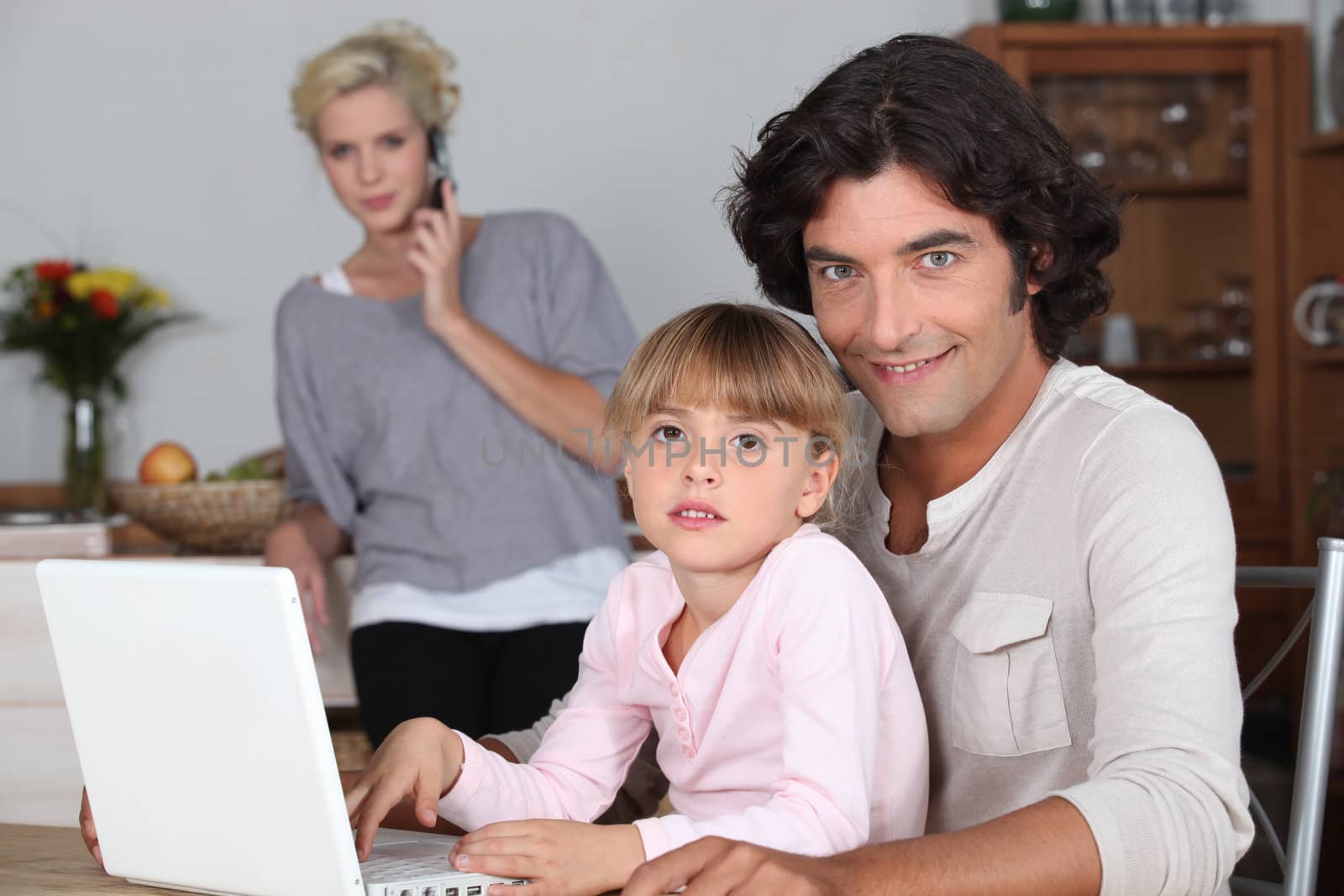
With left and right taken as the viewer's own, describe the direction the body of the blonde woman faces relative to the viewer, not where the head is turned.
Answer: facing the viewer

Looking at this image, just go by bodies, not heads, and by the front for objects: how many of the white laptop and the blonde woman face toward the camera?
1

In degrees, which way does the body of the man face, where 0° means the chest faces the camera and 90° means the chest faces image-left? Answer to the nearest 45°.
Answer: approximately 45°

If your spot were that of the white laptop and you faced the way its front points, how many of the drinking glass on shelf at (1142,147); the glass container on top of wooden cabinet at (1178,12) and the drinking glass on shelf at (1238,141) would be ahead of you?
3

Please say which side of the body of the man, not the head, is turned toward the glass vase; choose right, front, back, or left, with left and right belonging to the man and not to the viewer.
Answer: right

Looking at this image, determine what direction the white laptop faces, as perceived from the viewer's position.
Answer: facing away from the viewer and to the right of the viewer

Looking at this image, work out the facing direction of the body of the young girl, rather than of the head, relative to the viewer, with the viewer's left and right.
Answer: facing the viewer and to the left of the viewer

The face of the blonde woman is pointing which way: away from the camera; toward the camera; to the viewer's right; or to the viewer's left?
toward the camera

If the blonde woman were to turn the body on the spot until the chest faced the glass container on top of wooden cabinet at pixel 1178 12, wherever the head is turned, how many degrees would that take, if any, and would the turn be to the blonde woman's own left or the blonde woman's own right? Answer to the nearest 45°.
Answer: approximately 135° to the blonde woman's own left

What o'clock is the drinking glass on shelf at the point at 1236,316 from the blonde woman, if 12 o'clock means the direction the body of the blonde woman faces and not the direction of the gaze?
The drinking glass on shelf is roughly at 8 o'clock from the blonde woman.

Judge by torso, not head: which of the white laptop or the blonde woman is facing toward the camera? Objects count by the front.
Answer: the blonde woman

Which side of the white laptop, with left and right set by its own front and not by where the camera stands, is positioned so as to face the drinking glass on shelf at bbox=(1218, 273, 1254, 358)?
front

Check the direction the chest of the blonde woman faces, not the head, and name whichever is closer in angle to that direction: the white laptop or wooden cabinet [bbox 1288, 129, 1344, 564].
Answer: the white laptop

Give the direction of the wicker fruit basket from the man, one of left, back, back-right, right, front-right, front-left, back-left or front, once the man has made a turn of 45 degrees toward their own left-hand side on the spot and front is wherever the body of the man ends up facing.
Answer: back-right

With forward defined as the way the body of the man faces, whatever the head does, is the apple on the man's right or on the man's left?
on the man's right

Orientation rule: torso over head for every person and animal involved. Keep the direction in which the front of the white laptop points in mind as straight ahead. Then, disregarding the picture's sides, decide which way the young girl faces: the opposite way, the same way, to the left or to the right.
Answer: the opposite way

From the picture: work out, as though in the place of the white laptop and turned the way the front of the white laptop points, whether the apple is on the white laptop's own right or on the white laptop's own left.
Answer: on the white laptop's own left

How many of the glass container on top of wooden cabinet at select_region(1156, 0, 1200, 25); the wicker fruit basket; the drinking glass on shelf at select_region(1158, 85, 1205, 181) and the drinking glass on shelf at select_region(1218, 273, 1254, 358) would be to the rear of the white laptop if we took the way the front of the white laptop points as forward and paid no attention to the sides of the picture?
0
